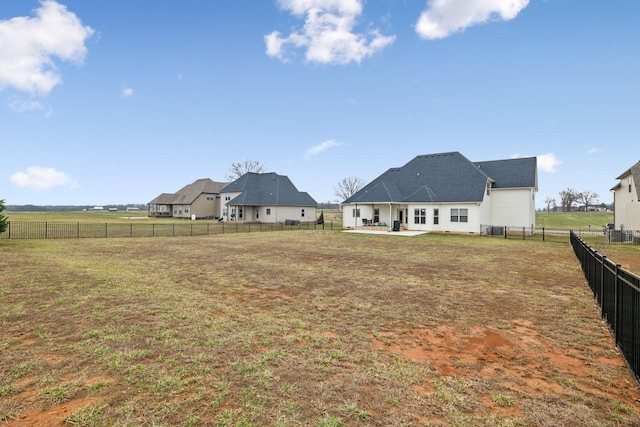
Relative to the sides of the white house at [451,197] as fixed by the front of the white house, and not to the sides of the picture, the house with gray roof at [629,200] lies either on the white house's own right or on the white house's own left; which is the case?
on the white house's own right

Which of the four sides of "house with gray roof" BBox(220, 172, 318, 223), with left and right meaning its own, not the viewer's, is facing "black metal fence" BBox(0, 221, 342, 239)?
back

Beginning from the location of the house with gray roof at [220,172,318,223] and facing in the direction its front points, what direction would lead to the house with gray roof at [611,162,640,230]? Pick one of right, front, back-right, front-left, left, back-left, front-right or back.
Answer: right

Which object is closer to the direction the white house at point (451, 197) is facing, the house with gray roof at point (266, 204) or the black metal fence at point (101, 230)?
the house with gray roof

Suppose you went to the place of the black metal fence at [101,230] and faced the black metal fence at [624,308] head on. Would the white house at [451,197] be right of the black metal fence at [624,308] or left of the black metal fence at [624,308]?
left

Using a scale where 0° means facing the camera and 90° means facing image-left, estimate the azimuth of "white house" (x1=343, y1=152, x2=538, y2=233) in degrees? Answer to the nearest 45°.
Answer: approximately 180°

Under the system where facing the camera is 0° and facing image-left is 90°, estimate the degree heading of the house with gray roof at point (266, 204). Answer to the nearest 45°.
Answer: approximately 225°

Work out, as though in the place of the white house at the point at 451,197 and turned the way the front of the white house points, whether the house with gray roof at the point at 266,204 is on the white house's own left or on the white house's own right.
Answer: on the white house's own left

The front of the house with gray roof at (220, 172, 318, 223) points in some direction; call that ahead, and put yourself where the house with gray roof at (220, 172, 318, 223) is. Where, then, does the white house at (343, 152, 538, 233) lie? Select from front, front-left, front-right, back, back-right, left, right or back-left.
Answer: right

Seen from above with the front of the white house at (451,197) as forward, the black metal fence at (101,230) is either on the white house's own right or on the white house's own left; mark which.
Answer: on the white house's own left
